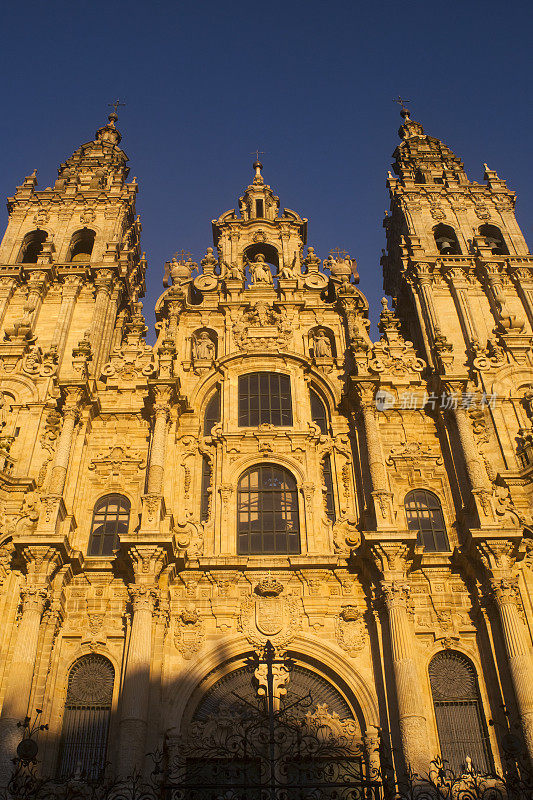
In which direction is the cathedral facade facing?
toward the camera
